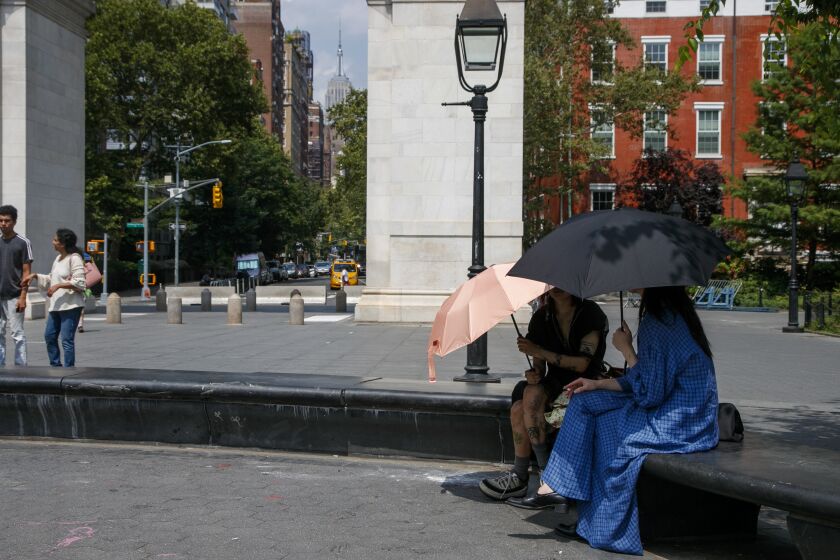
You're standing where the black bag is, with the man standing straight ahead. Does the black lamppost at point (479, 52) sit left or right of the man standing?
right

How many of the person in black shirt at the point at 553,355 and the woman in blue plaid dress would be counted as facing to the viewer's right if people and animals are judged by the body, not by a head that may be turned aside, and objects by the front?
0

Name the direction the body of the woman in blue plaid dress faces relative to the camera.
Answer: to the viewer's left

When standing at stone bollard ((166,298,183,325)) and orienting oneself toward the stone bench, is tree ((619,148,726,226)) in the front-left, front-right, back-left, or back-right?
back-left

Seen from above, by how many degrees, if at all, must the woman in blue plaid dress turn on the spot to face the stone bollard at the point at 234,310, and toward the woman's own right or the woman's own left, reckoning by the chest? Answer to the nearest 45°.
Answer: approximately 45° to the woman's own right

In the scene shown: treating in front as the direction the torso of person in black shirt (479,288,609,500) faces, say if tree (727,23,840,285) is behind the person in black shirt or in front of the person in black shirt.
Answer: behind

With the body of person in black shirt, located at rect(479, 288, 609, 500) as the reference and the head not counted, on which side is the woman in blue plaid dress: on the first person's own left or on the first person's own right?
on the first person's own left

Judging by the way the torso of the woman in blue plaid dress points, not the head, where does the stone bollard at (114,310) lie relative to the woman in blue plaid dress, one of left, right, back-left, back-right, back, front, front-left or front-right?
front-right

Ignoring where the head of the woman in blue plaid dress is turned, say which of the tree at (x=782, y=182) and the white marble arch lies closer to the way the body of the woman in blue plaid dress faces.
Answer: the white marble arch

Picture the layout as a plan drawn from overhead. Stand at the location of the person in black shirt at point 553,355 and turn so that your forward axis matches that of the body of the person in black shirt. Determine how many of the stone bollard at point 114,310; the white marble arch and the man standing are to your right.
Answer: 3

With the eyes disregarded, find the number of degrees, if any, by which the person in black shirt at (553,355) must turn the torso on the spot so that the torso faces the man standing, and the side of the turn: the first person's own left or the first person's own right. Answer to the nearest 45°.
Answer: approximately 90° to the first person's own right

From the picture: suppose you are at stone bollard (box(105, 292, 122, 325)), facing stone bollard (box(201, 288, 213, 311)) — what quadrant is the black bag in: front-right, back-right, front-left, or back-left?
back-right
